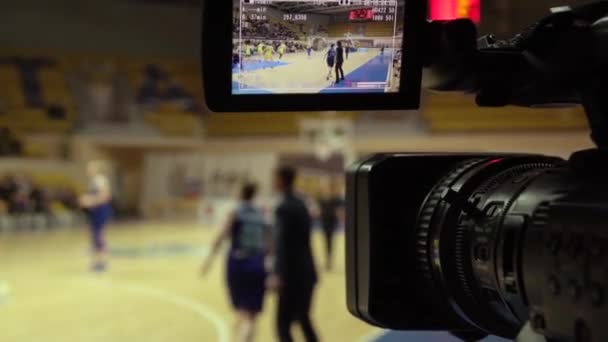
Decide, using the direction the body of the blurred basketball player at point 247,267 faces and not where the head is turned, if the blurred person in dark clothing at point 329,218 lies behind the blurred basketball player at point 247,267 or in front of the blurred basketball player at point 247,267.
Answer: in front

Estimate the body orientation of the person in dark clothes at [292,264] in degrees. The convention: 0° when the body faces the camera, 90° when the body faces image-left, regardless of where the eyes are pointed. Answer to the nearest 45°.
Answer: approximately 135°

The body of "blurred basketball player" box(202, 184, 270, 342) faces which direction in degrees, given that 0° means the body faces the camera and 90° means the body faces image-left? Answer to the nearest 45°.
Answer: approximately 180°

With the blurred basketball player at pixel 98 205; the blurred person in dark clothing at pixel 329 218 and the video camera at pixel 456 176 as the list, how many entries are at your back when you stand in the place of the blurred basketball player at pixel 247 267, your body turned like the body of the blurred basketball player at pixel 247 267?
1

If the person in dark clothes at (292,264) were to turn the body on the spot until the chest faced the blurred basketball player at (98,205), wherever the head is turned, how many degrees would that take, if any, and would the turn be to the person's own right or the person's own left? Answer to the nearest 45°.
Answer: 0° — they already face them

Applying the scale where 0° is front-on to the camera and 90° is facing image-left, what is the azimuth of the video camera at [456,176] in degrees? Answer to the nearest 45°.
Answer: approximately 135°

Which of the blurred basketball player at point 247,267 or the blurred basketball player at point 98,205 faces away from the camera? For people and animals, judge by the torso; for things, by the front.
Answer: the blurred basketball player at point 247,267
